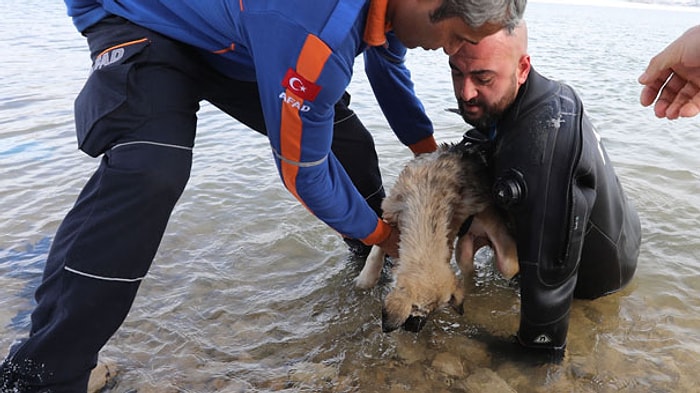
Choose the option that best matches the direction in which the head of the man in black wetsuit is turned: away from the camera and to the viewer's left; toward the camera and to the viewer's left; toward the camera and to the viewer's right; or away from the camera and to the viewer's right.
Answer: toward the camera and to the viewer's left

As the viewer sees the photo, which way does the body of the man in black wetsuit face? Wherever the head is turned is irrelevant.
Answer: to the viewer's left
